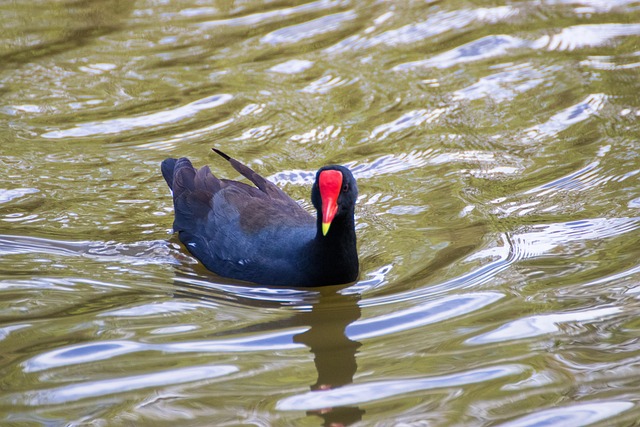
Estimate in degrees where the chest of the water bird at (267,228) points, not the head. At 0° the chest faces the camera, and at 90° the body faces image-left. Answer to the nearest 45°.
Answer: approximately 315°
